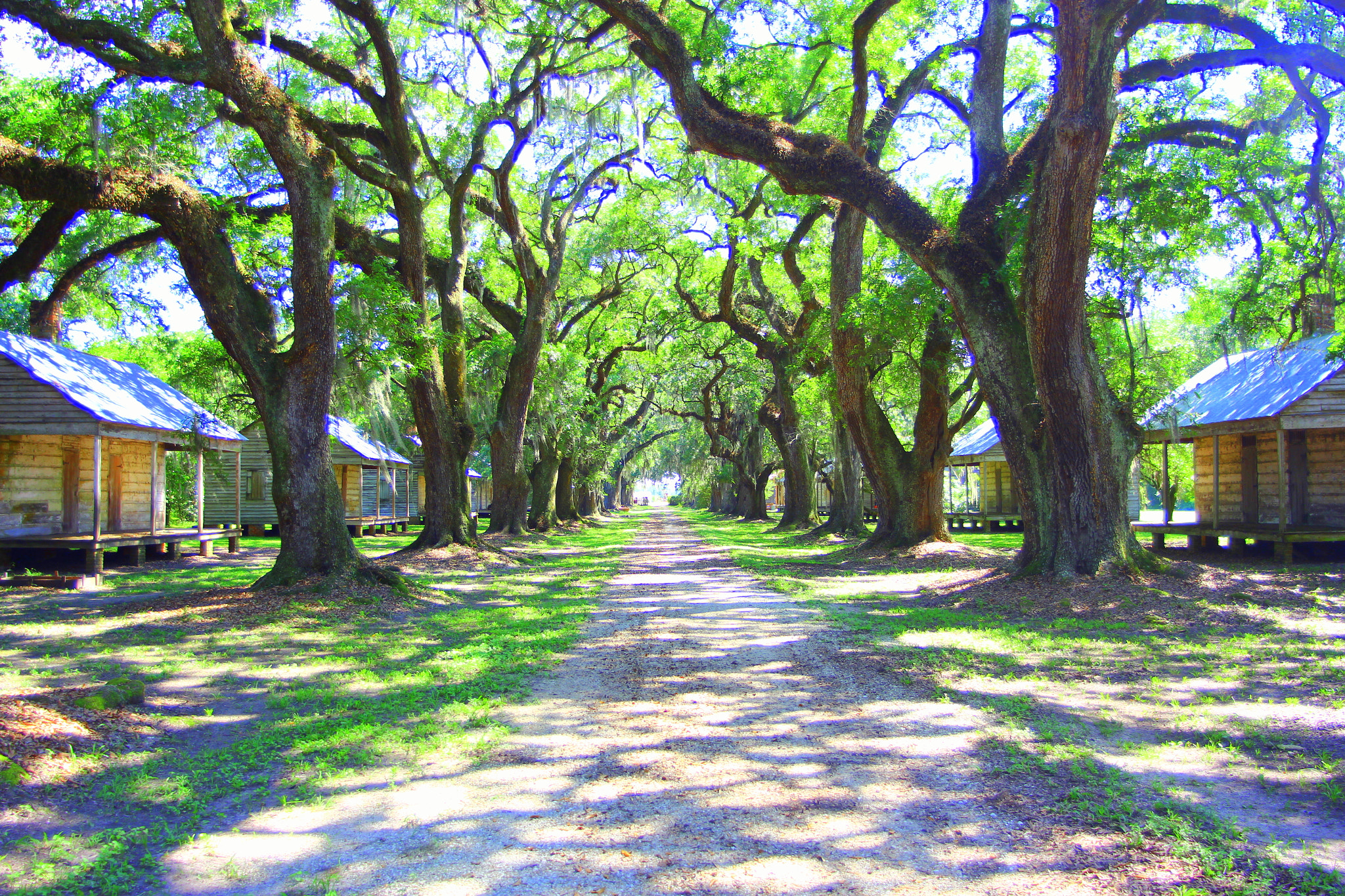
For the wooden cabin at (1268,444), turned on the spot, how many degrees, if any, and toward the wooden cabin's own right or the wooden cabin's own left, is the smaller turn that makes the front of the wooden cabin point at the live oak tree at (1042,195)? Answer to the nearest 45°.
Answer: approximately 45° to the wooden cabin's own left

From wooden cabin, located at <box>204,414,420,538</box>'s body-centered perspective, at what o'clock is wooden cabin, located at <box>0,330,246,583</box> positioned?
wooden cabin, located at <box>0,330,246,583</box> is roughly at 2 o'clock from wooden cabin, located at <box>204,414,420,538</box>.

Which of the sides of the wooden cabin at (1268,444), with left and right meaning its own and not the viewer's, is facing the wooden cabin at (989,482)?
right

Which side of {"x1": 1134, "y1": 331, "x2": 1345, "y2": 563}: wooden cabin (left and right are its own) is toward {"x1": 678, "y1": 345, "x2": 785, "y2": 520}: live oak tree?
right

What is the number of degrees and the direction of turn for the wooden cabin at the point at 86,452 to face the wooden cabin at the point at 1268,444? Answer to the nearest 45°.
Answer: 0° — it already faces it

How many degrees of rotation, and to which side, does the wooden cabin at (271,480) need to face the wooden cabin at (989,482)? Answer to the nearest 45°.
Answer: approximately 45° to its left

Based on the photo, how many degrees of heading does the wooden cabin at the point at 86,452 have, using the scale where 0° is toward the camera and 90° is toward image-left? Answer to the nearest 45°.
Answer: approximately 315°
